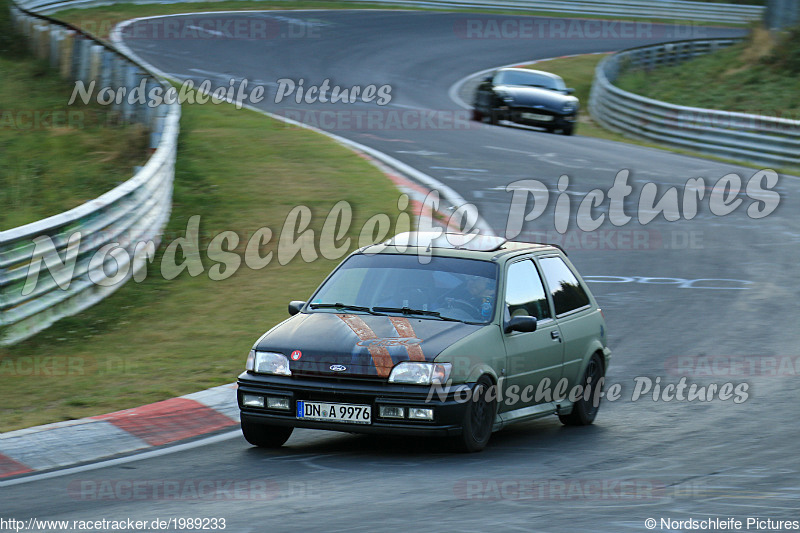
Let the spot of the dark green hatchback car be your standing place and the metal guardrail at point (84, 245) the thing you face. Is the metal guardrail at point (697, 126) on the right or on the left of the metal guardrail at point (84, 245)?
right

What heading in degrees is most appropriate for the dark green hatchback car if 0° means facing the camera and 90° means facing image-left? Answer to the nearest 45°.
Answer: approximately 45°

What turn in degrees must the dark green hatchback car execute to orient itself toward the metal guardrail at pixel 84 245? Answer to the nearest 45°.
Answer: approximately 90° to its right

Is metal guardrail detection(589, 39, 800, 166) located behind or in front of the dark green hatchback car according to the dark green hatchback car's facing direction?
behind
